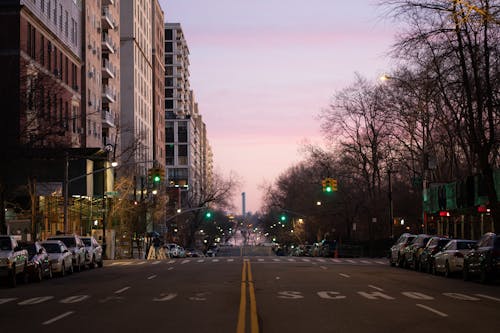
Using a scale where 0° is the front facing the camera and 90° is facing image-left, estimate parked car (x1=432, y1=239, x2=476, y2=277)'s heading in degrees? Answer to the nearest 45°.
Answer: approximately 135°

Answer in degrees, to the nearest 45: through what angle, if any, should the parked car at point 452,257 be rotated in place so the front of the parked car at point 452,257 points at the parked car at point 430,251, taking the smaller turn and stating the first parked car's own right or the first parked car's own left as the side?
approximately 45° to the first parked car's own right

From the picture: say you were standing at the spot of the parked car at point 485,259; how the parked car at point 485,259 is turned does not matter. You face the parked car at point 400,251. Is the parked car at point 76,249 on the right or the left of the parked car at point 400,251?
left

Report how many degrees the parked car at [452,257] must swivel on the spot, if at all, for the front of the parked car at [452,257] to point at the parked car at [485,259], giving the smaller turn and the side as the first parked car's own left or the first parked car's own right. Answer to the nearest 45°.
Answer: approximately 135° to the first parked car's own left
